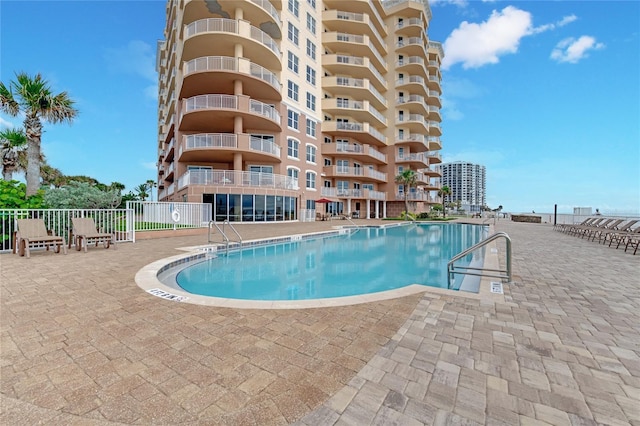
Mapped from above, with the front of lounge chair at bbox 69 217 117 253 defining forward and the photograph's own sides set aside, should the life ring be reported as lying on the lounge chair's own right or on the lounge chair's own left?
on the lounge chair's own left

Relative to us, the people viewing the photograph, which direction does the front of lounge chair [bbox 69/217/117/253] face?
facing the viewer and to the right of the viewer

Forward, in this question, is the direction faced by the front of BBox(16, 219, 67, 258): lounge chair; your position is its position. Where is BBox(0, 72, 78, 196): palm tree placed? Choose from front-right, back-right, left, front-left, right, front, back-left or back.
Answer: back-left

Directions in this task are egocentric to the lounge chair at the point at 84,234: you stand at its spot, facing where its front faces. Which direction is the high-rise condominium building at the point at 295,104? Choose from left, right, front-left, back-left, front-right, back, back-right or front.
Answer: left

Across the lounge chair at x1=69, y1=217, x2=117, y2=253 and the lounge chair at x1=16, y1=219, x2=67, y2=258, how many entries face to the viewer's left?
0
